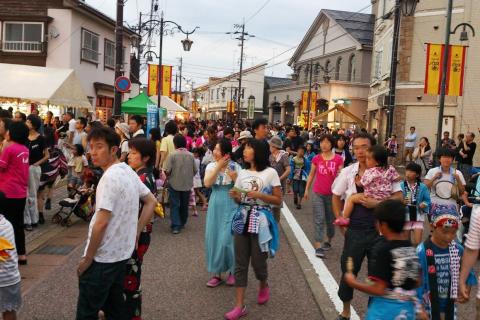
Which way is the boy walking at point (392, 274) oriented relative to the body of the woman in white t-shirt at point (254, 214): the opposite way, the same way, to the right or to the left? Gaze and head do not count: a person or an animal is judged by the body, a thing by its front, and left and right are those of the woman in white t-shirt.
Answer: to the right

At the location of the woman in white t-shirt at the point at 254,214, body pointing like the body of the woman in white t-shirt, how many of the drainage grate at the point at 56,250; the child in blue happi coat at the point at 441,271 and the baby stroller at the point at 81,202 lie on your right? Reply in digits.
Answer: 2

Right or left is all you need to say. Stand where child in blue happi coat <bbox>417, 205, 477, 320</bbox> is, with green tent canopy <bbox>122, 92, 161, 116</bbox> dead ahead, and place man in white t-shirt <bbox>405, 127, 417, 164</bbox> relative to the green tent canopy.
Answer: right

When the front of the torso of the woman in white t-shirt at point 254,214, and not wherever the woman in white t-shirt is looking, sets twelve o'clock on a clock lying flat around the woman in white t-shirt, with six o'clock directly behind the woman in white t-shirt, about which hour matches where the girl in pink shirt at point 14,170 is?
The girl in pink shirt is roughly at 2 o'clock from the woman in white t-shirt.

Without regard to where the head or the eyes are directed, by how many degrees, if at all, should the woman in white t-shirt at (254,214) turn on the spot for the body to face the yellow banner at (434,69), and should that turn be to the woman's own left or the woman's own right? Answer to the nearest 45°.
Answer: approximately 180°

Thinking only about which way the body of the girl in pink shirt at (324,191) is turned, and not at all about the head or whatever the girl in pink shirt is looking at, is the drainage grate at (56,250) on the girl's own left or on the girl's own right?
on the girl's own right

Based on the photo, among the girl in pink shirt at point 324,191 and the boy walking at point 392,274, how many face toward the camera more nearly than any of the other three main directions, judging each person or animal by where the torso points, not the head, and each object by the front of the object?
1

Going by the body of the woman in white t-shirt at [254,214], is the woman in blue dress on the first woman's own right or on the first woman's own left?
on the first woman's own right

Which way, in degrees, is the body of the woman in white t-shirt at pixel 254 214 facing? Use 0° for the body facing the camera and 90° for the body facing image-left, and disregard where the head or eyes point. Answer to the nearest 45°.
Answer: approximately 45°
